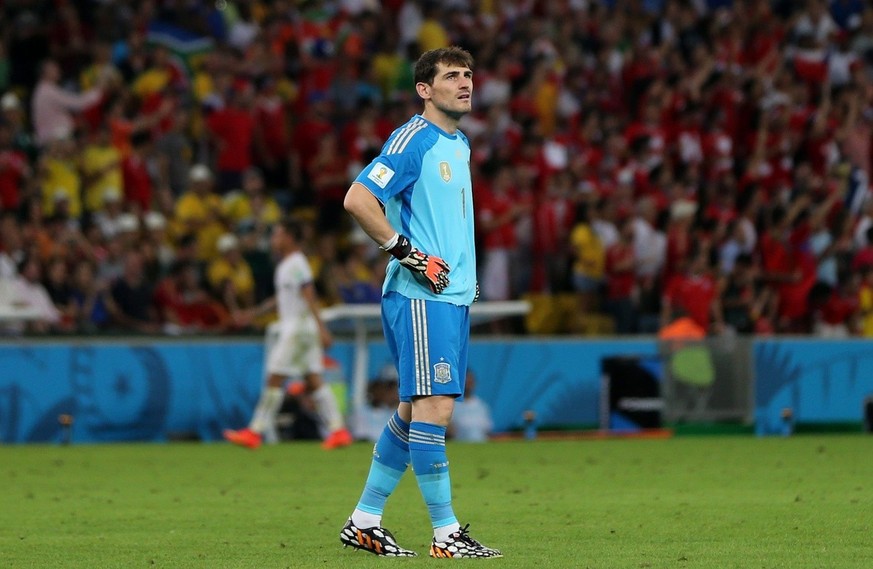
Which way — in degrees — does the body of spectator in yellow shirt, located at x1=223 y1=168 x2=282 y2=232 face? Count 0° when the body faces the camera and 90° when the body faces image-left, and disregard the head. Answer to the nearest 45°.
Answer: approximately 0°

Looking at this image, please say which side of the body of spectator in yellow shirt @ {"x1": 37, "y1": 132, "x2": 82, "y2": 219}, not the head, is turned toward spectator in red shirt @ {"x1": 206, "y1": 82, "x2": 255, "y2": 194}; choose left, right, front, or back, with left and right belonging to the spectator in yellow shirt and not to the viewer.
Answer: left

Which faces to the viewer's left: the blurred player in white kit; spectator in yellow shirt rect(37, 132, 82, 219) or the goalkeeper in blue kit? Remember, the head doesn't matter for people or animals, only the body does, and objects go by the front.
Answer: the blurred player in white kit

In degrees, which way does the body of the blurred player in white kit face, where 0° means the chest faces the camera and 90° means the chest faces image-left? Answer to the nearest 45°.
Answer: approximately 90°

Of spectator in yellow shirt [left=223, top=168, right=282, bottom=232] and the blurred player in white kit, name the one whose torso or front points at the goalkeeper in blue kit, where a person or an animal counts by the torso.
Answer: the spectator in yellow shirt

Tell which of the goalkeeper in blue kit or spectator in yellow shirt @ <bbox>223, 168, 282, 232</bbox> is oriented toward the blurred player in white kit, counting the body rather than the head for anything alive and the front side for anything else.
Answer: the spectator in yellow shirt

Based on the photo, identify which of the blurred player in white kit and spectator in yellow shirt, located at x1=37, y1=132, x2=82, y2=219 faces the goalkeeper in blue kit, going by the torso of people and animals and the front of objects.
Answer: the spectator in yellow shirt

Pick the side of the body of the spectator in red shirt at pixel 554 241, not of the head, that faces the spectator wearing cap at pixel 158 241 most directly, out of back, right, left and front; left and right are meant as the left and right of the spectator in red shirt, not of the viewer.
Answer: right

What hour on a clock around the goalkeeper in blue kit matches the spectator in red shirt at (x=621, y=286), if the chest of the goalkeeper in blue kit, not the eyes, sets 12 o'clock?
The spectator in red shirt is roughly at 8 o'clock from the goalkeeper in blue kit.

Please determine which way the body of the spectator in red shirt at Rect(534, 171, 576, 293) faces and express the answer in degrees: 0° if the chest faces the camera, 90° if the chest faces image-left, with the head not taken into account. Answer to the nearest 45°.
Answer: approximately 315°

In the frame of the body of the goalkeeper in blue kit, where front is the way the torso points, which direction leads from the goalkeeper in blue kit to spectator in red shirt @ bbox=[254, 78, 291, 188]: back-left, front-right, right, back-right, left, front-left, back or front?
back-left

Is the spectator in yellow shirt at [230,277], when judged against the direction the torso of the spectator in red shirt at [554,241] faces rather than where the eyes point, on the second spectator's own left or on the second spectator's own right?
on the second spectator's own right

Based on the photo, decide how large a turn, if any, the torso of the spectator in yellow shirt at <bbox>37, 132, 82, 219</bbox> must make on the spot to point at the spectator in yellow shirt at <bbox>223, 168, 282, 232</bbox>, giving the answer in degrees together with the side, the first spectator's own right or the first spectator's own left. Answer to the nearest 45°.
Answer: approximately 90° to the first spectator's own left

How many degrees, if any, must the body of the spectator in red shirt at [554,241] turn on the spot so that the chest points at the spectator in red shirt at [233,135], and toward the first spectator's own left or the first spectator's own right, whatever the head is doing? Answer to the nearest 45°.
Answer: approximately 135° to the first spectator's own right
